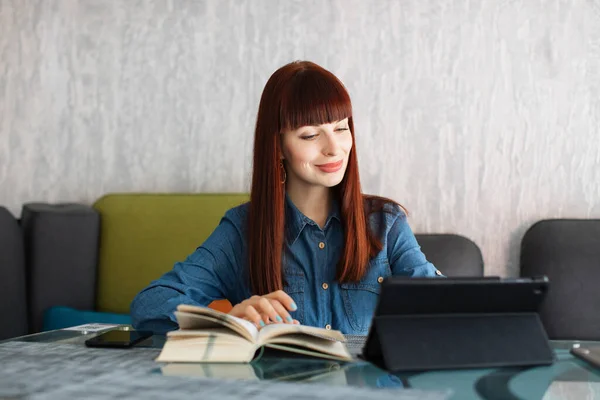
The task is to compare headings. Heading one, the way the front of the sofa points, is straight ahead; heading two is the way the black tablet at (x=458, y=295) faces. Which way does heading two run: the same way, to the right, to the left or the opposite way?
the opposite way

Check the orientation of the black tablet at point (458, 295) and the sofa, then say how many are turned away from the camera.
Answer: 1

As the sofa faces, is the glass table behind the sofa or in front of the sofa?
in front

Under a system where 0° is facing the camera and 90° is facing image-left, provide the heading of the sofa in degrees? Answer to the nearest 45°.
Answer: approximately 0°

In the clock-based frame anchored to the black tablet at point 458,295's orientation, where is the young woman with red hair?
The young woman with red hair is roughly at 11 o'clock from the black tablet.

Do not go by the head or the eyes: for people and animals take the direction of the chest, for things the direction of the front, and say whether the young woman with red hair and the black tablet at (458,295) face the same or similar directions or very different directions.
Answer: very different directions

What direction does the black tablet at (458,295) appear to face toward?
away from the camera

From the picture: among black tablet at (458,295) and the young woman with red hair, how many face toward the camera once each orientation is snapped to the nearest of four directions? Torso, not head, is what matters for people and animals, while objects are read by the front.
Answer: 1

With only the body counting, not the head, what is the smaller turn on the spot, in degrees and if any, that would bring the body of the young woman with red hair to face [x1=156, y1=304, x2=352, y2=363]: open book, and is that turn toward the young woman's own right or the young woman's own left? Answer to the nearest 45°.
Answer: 0° — they already face it
